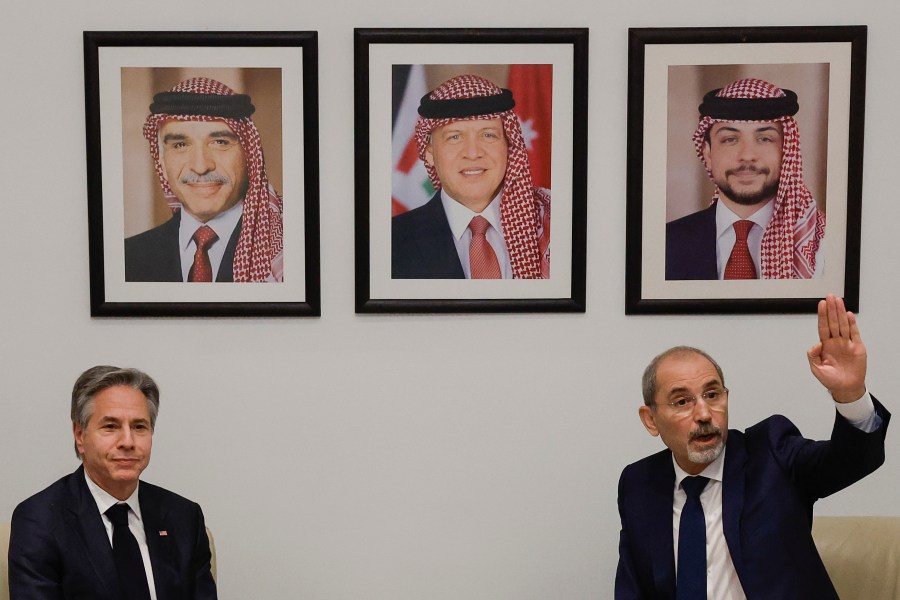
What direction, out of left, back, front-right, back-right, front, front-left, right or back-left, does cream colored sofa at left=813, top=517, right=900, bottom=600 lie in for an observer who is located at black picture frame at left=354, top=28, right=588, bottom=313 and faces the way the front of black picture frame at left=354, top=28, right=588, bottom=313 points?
left

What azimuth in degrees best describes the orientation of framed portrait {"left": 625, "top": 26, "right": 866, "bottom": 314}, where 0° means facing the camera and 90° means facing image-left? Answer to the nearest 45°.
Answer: approximately 0°

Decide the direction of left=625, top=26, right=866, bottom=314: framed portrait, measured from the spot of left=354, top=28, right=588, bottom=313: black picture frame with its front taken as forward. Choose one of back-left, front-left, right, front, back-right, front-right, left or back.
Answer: left

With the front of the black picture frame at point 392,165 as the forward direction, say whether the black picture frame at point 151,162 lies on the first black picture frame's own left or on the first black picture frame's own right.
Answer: on the first black picture frame's own right

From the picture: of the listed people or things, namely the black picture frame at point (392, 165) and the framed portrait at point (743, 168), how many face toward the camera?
2

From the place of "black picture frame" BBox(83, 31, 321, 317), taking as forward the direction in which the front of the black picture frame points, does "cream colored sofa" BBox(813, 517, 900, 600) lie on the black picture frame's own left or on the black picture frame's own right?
on the black picture frame's own left

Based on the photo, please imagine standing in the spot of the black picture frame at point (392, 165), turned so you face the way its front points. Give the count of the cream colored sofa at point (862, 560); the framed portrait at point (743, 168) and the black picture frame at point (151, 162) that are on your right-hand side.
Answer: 1

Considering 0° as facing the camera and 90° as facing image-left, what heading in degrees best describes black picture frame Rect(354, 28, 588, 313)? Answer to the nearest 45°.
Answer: approximately 0°

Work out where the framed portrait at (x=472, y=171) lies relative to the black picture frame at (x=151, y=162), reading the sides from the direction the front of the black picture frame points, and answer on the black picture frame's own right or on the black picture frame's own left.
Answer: on the black picture frame's own left

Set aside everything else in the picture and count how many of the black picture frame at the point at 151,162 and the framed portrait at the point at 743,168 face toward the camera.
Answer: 2
